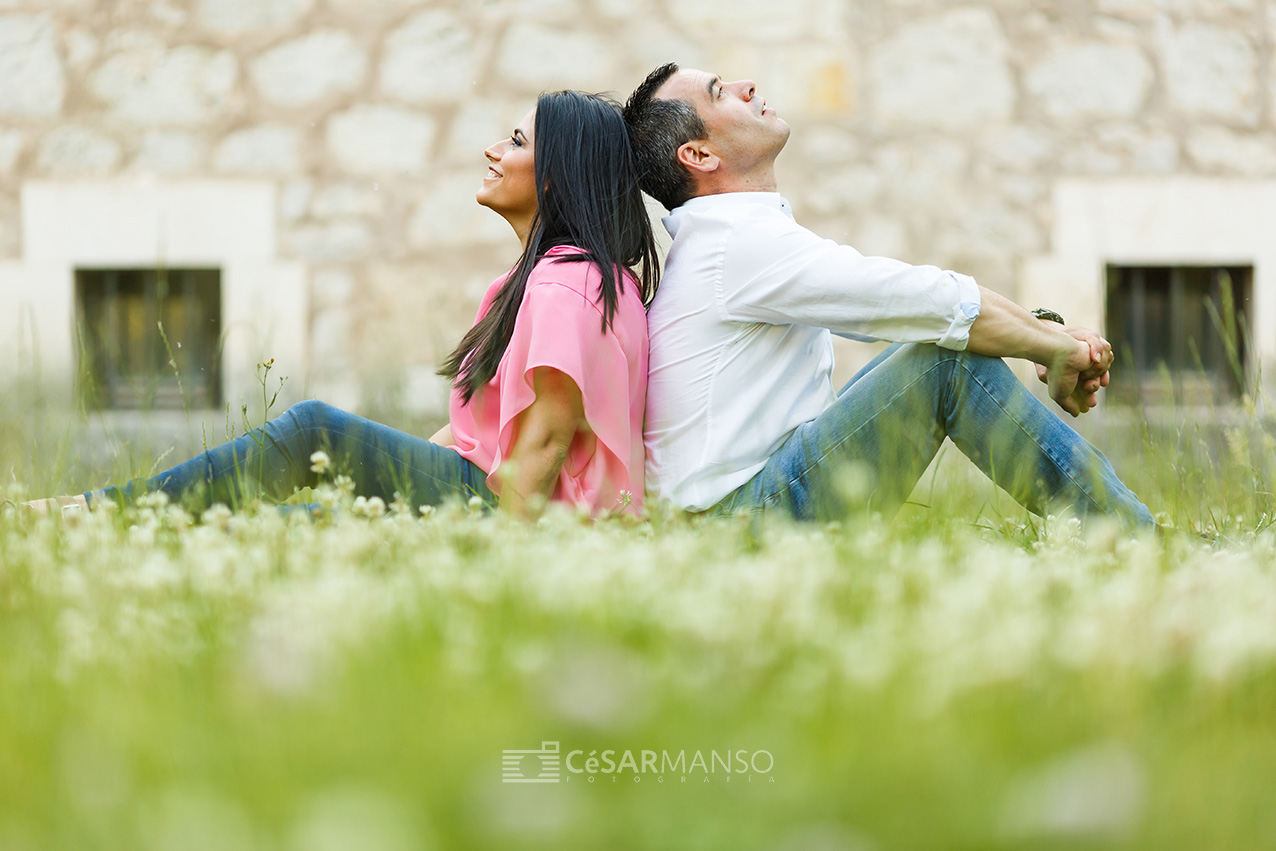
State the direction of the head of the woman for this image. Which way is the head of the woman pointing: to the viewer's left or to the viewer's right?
to the viewer's left

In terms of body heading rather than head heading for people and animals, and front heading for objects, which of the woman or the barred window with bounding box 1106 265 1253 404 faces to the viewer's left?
the woman

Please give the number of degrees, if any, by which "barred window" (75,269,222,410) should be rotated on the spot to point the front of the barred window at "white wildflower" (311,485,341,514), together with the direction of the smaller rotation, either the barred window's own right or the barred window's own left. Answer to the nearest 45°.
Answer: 0° — it already faces it

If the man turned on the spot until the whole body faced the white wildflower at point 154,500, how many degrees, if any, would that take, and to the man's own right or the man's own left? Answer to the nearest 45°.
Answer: approximately 135° to the man's own right

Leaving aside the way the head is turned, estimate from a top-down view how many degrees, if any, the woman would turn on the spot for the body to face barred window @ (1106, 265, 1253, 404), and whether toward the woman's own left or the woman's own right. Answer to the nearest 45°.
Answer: approximately 135° to the woman's own right

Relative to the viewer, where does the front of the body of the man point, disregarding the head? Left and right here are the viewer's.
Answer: facing to the right of the viewer

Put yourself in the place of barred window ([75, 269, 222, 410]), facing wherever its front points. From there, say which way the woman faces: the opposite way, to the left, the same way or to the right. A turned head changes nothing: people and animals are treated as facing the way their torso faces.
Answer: to the right

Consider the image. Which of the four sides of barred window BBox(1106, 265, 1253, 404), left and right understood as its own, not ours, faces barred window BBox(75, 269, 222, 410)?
right

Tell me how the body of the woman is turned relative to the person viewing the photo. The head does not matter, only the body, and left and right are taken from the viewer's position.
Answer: facing to the left of the viewer

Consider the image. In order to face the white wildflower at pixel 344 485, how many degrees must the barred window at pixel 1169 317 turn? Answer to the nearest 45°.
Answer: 0° — it already faces it

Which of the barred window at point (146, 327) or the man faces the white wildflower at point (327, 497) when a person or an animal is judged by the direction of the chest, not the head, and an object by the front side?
the barred window

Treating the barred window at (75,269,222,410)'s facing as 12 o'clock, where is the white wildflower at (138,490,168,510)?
The white wildflower is roughly at 12 o'clock from the barred window.
